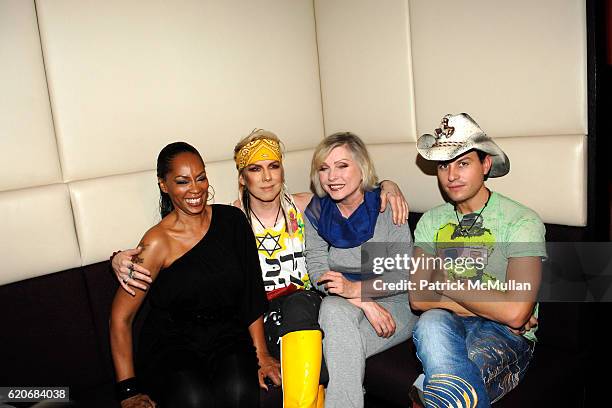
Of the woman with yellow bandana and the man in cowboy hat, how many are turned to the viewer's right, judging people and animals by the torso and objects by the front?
0

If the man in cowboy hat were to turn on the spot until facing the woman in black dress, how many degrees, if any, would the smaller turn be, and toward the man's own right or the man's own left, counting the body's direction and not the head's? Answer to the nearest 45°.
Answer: approximately 45° to the man's own right

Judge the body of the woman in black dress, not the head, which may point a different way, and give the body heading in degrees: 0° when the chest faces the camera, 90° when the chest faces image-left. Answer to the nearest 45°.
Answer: approximately 0°

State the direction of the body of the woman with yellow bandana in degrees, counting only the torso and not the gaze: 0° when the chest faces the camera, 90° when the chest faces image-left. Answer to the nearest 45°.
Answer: approximately 0°

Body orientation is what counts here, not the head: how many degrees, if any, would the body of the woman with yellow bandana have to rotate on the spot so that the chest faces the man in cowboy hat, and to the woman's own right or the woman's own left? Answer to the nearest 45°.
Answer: approximately 45° to the woman's own left

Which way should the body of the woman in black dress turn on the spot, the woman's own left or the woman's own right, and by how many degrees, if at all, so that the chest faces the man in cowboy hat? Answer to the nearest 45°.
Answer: approximately 90° to the woman's own left
